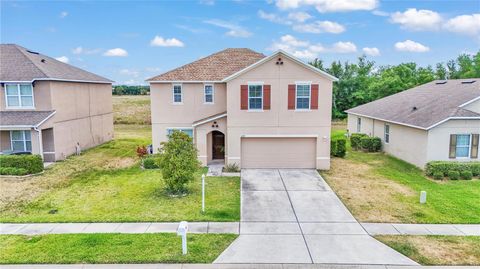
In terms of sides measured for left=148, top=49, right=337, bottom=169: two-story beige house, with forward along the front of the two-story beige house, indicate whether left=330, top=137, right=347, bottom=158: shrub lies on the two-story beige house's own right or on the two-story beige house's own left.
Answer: on the two-story beige house's own left

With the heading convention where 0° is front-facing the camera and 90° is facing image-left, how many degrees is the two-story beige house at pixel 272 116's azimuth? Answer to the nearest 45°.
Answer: approximately 0°

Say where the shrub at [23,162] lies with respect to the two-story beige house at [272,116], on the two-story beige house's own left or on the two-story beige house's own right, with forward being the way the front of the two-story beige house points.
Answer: on the two-story beige house's own right

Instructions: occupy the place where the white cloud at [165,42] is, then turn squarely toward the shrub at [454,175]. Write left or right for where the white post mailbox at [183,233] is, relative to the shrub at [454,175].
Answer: right

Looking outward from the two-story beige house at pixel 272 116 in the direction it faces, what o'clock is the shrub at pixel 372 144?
The shrub is roughly at 8 o'clock from the two-story beige house.

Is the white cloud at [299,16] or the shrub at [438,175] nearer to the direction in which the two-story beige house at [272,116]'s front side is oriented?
the shrub

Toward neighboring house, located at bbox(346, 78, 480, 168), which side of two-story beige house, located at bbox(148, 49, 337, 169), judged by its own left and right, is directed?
left

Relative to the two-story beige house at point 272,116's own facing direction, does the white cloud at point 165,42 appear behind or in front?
behind

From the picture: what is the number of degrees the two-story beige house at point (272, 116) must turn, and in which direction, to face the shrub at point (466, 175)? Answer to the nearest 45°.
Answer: approximately 90° to its left

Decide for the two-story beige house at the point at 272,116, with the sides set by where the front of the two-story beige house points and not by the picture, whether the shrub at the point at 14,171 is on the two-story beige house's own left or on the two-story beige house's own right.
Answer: on the two-story beige house's own right

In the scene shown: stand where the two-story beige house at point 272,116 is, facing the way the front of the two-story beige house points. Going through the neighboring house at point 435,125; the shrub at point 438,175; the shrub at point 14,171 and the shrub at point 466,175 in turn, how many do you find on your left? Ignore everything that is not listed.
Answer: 3

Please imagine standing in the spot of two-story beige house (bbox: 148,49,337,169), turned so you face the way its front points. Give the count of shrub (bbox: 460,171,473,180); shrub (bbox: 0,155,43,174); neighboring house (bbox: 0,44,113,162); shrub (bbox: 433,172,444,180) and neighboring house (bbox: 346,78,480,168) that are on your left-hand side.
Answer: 3
